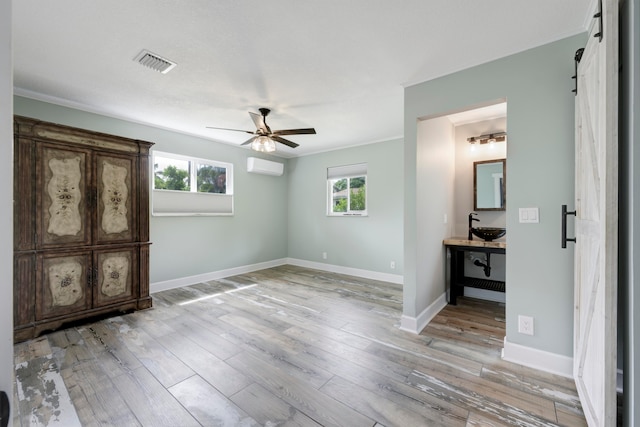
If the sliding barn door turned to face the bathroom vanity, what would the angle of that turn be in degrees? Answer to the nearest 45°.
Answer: approximately 45° to its right

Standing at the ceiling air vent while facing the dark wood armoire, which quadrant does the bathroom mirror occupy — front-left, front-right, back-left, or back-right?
back-right

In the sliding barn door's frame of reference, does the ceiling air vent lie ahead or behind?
ahead

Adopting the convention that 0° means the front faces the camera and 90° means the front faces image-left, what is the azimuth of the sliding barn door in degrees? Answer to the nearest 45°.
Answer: approximately 90°

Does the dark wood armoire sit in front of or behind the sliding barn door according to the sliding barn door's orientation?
in front

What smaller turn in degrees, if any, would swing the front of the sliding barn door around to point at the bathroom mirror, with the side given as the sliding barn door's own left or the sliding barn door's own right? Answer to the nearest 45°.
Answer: approximately 45° to the sliding barn door's own right
